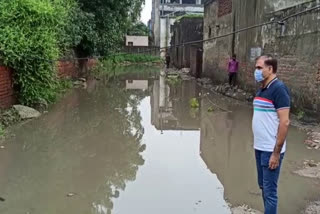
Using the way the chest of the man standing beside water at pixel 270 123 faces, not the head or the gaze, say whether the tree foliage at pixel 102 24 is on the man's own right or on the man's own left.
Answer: on the man's own right

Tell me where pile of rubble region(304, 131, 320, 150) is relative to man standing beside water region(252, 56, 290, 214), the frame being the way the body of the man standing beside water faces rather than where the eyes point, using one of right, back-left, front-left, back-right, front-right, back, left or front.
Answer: right

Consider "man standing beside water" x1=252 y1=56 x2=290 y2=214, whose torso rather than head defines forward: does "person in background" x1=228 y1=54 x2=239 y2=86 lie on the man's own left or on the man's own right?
on the man's own right

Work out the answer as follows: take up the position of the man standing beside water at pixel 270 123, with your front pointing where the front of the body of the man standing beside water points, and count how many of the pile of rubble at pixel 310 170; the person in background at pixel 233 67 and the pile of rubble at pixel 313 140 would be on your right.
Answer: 3

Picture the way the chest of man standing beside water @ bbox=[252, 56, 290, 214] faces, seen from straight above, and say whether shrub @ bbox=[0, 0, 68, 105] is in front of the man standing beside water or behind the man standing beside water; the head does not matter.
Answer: in front

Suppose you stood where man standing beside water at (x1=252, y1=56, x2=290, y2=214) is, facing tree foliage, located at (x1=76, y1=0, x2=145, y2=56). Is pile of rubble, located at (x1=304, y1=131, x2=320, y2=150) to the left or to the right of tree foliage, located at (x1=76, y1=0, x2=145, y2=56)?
right

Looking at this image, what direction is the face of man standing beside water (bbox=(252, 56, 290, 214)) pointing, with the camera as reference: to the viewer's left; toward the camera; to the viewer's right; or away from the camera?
to the viewer's left

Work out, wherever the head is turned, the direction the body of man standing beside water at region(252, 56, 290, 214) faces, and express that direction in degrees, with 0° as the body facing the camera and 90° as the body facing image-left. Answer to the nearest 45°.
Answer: approximately 90°

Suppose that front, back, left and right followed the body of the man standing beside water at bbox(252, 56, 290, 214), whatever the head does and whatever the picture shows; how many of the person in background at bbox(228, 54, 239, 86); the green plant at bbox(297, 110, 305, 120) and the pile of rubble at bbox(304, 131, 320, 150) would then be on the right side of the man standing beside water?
3

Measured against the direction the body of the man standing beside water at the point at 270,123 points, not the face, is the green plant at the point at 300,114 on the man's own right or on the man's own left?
on the man's own right
